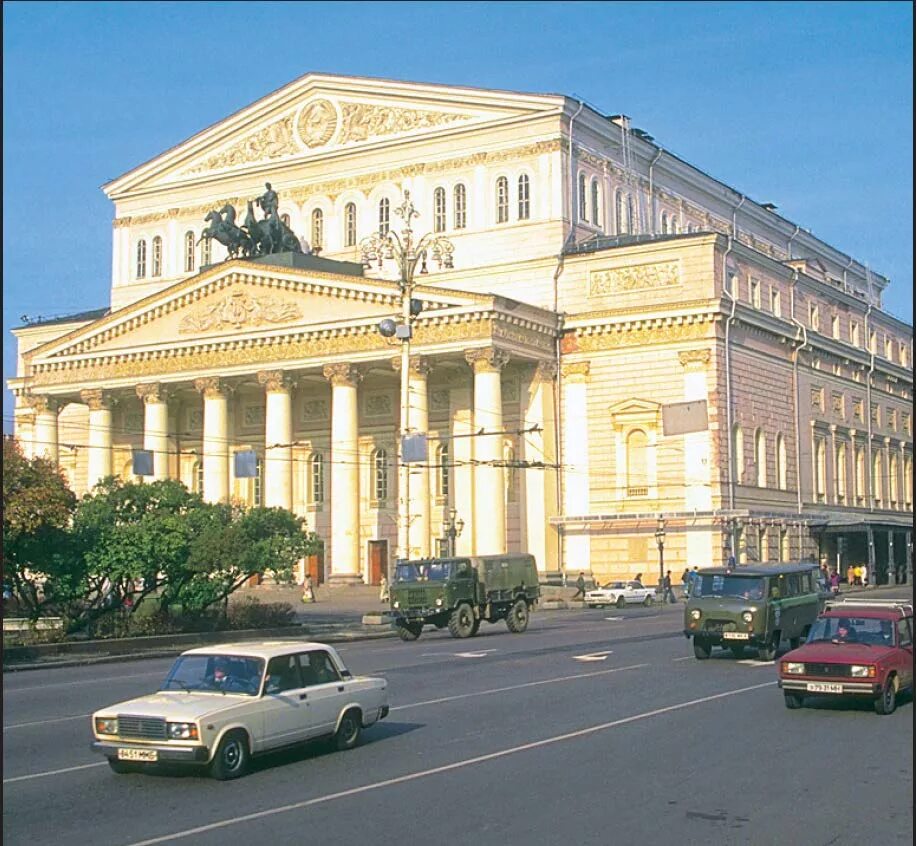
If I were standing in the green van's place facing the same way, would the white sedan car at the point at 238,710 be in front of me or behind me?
in front

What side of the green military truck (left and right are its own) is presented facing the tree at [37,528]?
front

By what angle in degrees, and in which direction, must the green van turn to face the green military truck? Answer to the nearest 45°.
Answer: approximately 90° to its right

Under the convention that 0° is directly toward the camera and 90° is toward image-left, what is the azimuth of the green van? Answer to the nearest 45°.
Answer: approximately 45°

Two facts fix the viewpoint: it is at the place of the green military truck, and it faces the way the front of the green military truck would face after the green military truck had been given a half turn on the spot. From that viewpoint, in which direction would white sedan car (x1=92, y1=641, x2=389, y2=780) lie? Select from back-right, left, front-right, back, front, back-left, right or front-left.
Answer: back-right

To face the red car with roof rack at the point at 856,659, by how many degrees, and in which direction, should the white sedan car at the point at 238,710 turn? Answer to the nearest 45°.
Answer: approximately 135° to its left

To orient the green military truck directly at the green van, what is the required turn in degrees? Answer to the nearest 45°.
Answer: approximately 90° to its left

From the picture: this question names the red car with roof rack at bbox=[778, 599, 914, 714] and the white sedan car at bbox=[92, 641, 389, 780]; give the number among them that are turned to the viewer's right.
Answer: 0

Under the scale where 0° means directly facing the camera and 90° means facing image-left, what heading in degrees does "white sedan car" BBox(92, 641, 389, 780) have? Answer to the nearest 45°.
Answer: approximately 45°

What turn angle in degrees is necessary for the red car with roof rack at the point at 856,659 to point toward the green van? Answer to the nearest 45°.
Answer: approximately 135° to its right
